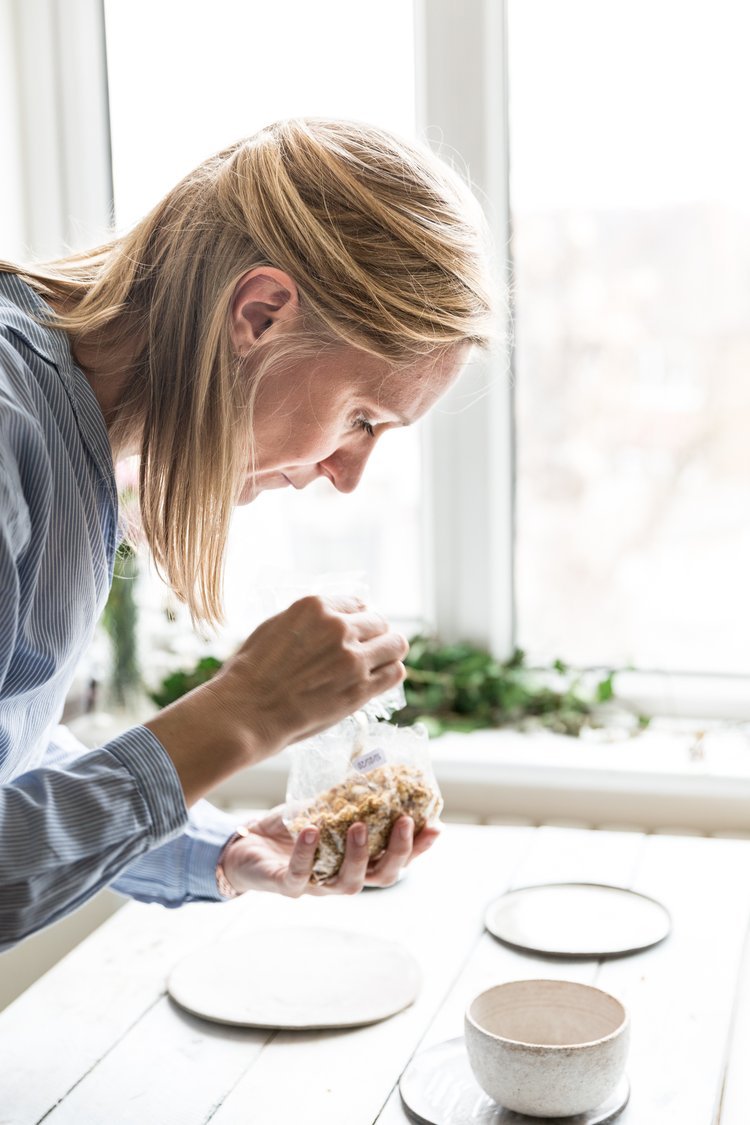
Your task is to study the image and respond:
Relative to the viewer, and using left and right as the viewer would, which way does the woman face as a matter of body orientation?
facing to the right of the viewer

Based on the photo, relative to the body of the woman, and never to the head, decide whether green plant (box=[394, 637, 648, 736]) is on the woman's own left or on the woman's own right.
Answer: on the woman's own left

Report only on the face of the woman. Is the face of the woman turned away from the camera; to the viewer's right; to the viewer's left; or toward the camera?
to the viewer's right

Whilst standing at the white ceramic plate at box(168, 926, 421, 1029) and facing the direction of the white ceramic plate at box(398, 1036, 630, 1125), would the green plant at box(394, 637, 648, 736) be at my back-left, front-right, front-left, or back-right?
back-left
